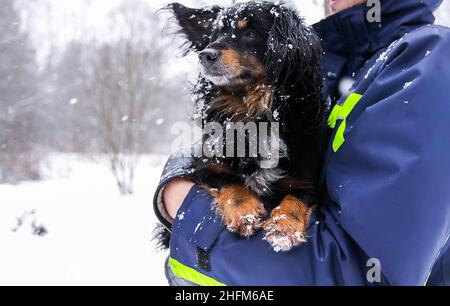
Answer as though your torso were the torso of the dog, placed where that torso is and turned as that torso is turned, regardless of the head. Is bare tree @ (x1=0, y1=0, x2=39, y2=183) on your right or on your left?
on your right

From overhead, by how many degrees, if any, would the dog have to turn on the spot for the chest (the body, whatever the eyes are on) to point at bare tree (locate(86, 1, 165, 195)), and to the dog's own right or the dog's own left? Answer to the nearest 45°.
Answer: approximately 135° to the dog's own right

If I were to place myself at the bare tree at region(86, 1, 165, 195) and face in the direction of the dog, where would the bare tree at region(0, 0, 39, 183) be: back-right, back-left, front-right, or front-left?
back-right

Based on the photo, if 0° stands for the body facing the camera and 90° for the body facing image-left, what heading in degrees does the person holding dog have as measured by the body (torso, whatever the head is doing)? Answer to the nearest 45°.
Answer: approximately 90°

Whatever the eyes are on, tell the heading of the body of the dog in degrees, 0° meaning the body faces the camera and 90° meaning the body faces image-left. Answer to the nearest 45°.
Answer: approximately 45°
